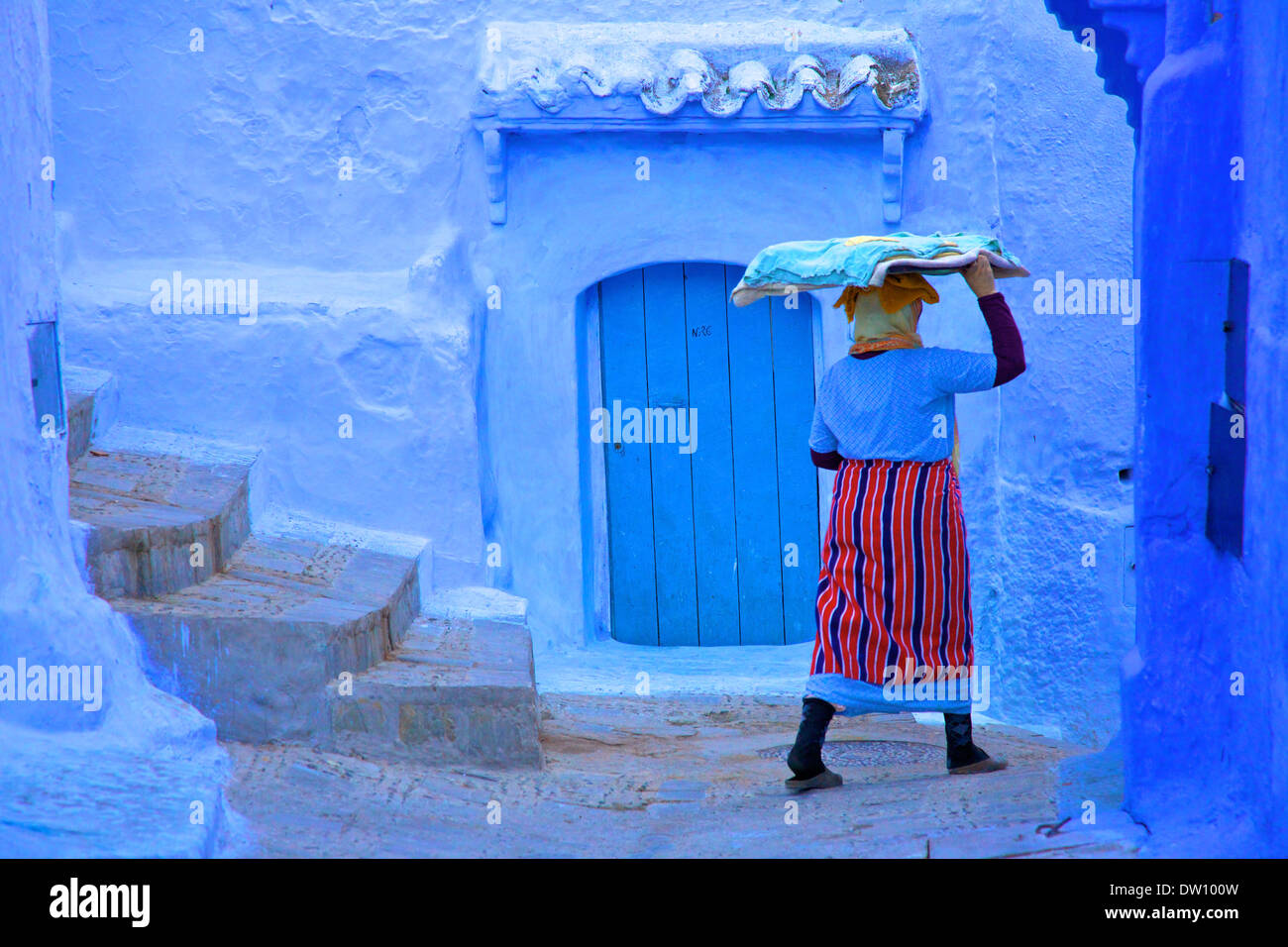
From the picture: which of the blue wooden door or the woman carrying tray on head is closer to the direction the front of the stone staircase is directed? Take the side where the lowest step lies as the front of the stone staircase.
the woman carrying tray on head

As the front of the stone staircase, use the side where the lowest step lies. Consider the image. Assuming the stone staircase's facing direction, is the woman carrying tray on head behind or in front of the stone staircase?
in front

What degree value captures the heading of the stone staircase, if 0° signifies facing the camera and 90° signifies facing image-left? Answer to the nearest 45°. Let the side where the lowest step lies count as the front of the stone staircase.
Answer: approximately 315°

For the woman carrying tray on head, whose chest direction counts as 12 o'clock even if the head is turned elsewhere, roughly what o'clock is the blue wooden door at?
The blue wooden door is roughly at 10 o'clock from the woman carrying tray on head.

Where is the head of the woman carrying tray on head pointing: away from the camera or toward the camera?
away from the camera

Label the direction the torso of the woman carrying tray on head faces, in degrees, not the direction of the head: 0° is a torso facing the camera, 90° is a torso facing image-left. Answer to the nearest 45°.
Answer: approximately 225°

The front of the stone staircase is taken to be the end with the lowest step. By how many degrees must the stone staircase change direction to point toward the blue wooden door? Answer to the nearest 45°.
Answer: approximately 90° to its left

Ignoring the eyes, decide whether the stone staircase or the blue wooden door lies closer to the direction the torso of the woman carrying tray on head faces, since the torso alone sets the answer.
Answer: the blue wooden door

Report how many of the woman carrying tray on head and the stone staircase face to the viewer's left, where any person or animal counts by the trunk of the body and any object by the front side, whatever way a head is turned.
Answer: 0
